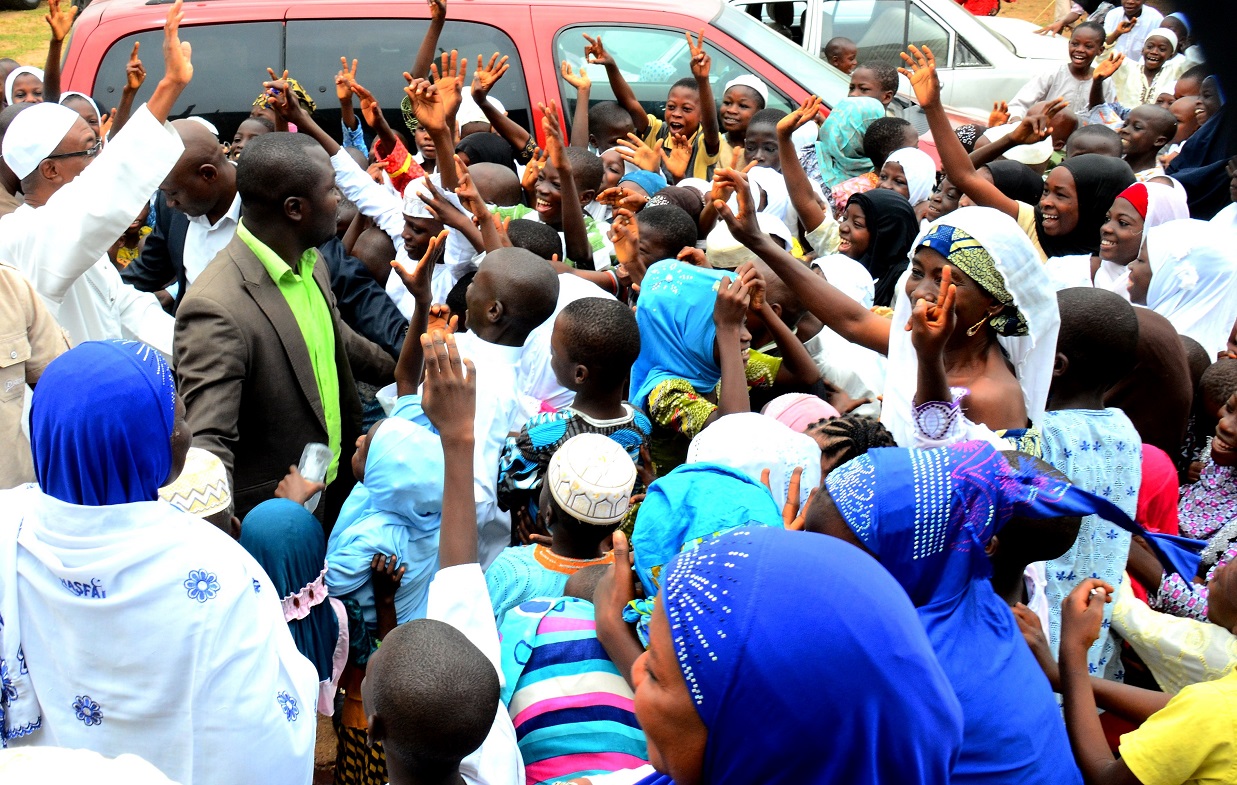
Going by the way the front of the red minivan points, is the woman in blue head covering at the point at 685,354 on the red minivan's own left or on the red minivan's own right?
on the red minivan's own right

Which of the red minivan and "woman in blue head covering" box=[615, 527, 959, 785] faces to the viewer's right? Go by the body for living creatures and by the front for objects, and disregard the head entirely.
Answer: the red minivan

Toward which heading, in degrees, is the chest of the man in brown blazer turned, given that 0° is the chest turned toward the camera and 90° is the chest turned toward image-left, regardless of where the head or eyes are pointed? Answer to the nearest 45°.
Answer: approximately 315°

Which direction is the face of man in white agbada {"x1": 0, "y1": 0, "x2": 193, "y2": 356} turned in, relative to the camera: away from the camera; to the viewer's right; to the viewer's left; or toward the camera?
to the viewer's right

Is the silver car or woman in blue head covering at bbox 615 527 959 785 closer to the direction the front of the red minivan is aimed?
the silver car

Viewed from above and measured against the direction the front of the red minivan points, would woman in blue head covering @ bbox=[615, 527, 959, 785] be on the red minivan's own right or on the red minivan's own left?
on the red minivan's own right

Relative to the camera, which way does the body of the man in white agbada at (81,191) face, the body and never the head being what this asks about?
to the viewer's right

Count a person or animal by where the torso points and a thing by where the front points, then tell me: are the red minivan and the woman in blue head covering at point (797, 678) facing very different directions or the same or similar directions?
very different directions

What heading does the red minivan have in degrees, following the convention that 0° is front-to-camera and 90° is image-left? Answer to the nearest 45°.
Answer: approximately 270°

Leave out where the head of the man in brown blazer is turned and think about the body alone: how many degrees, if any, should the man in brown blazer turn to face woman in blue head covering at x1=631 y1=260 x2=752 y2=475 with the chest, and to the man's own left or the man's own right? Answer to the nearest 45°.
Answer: approximately 45° to the man's own left
